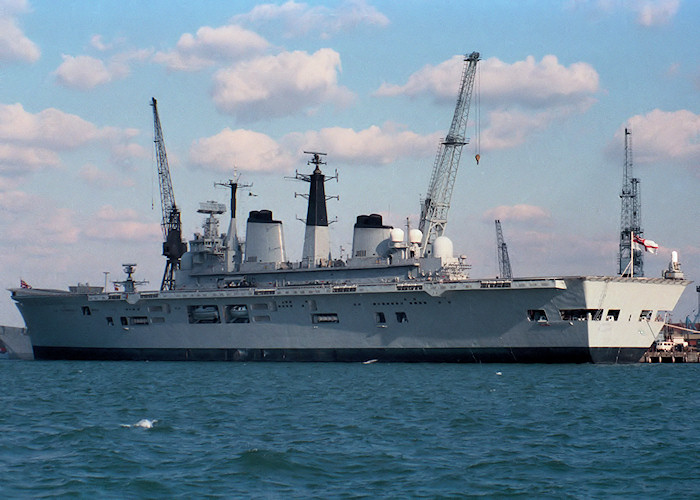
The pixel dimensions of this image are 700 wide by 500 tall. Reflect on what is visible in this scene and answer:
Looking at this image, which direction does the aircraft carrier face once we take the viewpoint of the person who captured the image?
facing away from the viewer and to the left of the viewer
